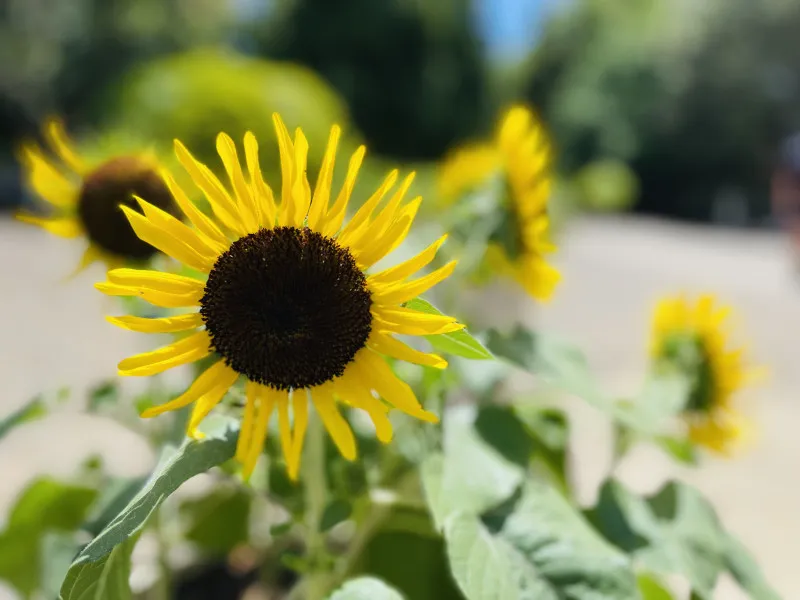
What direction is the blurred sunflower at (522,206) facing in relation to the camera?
to the viewer's right

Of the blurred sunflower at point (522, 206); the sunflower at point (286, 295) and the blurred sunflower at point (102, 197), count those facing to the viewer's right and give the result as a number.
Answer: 1

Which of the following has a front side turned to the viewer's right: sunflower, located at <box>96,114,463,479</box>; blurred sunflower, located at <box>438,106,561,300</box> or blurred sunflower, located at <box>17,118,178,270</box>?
blurred sunflower, located at <box>438,106,561,300</box>

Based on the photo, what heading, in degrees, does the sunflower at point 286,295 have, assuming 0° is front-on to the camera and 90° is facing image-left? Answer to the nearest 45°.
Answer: approximately 0°

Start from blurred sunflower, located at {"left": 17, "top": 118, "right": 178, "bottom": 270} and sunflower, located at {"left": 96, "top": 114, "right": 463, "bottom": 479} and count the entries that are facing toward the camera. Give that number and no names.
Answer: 2

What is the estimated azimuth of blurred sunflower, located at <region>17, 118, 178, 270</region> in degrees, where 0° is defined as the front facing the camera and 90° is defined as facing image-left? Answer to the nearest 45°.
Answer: approximately 0°

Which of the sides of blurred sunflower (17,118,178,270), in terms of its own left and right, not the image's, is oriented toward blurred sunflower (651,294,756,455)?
left

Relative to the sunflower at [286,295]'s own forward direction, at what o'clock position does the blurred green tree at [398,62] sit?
The blurred green tree is roughly at 6 o'clock from the sunflower.
